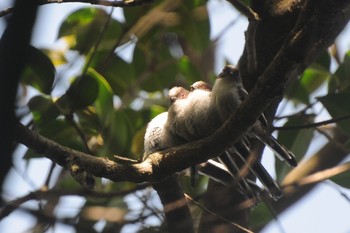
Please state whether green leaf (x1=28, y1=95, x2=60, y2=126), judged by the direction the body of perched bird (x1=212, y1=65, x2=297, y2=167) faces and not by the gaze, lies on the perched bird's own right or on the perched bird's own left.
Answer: on the perched bird's own right

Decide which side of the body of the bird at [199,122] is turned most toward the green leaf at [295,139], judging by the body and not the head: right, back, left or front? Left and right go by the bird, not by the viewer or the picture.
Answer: back

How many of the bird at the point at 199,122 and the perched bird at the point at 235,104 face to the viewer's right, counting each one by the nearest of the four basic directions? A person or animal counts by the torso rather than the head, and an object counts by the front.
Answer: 0

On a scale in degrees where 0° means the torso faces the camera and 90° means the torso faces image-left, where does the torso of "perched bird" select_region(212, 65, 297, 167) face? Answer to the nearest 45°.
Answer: approximately 45°

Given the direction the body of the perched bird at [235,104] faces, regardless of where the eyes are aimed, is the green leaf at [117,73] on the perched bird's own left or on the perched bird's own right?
on the perched bird's own right

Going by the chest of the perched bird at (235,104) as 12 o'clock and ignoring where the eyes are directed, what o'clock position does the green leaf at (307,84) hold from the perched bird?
The green leaf is roughly at 5 o'clock from the perched bird.

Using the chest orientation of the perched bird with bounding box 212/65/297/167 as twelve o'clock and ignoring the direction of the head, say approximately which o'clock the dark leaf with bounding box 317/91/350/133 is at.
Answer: The dark leaf is roughly at 6 o'clock from the perched bird.

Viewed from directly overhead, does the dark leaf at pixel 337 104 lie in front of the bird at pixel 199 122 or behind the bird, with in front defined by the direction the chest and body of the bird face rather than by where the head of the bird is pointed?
behind

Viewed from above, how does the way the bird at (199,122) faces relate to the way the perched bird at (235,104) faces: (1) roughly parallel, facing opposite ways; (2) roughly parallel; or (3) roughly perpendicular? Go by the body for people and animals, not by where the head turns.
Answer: roughly parallel

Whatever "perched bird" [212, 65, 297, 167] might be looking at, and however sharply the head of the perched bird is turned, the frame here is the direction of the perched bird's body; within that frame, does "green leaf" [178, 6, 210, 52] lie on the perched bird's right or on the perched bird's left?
on the perched bird's right

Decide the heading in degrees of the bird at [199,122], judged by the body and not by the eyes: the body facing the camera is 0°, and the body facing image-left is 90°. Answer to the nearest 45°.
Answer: approximately 45°
